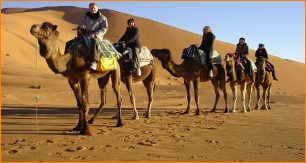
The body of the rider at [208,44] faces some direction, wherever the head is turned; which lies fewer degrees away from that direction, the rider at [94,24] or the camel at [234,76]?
the rider

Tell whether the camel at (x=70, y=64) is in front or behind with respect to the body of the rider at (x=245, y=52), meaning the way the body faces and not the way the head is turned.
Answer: in front

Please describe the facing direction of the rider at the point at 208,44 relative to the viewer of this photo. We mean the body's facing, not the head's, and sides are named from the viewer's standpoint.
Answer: facing the viewer and to the left of the viewer

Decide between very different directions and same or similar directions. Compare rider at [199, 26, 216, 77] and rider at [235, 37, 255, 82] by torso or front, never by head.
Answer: same or similar directions

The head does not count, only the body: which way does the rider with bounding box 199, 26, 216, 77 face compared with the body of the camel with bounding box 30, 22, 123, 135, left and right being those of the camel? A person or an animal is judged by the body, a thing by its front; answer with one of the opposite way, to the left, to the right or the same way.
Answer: the same way

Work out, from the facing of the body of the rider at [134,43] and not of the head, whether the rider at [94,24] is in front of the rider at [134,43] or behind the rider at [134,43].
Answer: in front

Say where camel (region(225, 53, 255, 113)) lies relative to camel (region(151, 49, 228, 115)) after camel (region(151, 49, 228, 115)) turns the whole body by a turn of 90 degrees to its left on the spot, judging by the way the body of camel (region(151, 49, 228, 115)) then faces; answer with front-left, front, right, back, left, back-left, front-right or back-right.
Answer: back-left

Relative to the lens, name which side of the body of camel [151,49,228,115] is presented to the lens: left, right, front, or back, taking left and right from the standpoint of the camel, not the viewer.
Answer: left

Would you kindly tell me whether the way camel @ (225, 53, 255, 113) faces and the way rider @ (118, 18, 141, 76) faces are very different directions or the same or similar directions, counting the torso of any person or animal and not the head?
same or similar directions

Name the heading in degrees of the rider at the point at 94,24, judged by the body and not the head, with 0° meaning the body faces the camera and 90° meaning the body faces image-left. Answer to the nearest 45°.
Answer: approximately 45°

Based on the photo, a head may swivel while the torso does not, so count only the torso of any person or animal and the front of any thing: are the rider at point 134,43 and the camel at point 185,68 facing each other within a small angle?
no

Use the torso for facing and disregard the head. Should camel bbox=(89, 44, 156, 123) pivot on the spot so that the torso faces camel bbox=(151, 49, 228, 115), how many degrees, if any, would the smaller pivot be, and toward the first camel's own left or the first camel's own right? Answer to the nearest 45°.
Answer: approximately 180°

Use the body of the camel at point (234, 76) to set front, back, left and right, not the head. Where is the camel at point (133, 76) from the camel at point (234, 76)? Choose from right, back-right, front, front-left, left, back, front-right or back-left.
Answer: front

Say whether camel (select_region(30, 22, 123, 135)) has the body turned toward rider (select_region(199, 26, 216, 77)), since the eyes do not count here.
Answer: no

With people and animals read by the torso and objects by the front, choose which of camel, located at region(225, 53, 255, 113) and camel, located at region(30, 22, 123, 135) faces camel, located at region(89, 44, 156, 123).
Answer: camel, located at region(225, 53, 255, 113)

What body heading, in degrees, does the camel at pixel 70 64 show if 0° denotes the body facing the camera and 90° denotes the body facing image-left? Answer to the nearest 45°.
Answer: approximately 45°

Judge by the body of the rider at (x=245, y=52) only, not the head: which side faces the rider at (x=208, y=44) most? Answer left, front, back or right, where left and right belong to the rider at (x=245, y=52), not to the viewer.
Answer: front

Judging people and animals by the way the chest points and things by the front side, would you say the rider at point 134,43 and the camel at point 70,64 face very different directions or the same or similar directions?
same or similar directions

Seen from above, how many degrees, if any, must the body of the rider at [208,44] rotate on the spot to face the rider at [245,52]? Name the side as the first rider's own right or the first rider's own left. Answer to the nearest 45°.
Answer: approximately 180°
